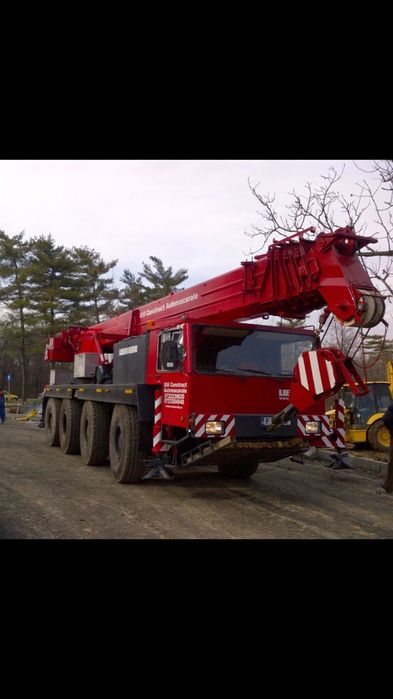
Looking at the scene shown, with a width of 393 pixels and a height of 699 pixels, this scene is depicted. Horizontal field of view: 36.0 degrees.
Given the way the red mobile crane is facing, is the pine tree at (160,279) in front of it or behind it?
behind

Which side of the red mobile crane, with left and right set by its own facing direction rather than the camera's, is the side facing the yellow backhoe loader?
left

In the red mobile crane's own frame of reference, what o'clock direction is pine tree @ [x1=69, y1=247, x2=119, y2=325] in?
The pine tree is roughly at 7 o'clock from the red mobile crane.

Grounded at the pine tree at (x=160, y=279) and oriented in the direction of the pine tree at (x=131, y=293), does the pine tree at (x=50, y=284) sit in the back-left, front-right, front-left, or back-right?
front-left

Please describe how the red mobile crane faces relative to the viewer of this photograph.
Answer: facing the viewer and to the right of the viewer

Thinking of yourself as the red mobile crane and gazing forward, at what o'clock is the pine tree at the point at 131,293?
The pine tree is roughly at 7 o'clock from the red mobile crane.

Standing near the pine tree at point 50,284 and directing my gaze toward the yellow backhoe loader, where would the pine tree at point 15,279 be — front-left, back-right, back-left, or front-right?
back-right

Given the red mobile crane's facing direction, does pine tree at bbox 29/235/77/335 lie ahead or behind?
behind
